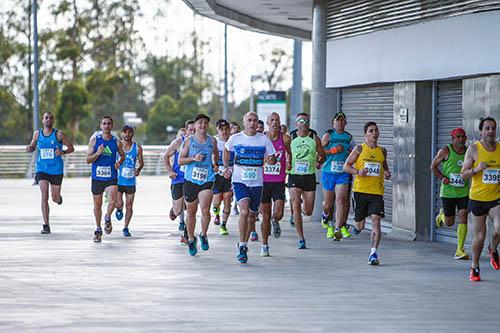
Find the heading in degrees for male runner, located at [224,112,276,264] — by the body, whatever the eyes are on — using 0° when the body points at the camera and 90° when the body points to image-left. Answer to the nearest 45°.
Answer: approximately 0°

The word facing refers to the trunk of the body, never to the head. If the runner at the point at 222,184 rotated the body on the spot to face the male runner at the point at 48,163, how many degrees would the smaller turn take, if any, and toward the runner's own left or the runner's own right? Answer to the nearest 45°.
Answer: approximately 90° to the runner's own right

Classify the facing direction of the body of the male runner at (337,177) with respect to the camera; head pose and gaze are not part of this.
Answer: toward the camera

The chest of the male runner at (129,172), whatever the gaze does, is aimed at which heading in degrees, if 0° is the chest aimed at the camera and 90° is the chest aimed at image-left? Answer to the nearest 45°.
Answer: approximately 0°

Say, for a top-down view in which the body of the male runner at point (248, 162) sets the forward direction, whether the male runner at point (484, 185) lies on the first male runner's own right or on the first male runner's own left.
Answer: on the first male runner's own left

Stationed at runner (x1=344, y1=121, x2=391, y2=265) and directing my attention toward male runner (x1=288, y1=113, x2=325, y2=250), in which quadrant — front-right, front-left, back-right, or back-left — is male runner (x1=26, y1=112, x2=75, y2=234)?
front-left

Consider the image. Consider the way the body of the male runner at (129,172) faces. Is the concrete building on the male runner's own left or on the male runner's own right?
on the male runner's own left

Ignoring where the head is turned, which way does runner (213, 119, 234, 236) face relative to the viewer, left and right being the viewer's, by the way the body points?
facing the viewer

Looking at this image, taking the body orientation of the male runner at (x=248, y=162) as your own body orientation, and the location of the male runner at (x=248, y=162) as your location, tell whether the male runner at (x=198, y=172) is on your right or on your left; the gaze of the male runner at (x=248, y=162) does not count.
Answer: on your right

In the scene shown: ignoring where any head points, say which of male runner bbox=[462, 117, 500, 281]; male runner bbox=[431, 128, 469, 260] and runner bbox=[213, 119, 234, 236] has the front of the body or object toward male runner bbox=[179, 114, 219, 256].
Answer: the runner

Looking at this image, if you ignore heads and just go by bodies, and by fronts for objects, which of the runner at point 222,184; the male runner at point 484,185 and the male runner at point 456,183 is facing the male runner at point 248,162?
the runner

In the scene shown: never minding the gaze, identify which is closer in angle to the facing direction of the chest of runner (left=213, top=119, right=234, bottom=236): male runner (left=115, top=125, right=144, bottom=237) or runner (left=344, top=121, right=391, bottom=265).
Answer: the runner
